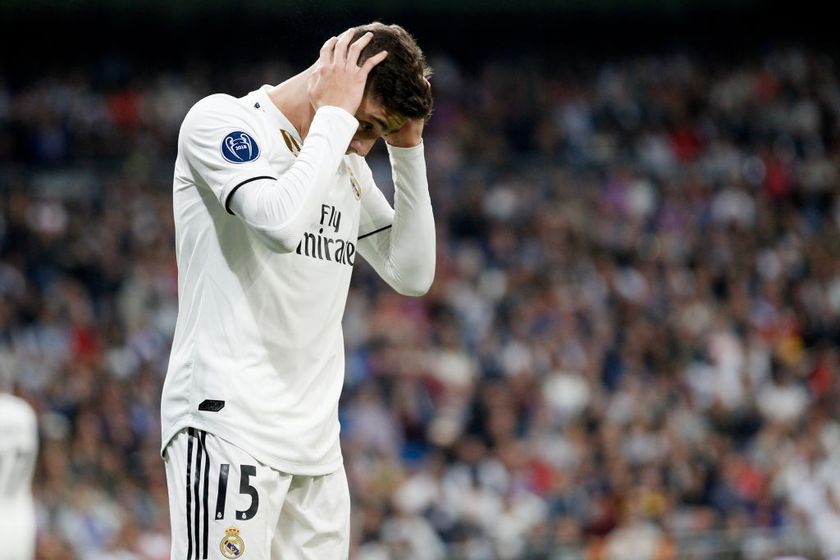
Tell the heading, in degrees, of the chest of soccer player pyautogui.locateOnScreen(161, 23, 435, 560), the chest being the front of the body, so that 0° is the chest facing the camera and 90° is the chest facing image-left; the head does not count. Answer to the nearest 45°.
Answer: approximately 315°

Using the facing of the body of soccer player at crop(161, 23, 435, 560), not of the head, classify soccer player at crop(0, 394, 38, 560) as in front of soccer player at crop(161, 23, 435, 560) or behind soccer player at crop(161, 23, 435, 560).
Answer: behind
